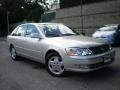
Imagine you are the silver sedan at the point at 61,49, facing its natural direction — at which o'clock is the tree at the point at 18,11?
The tree is roughly at 7 o'clock from the silver sedan.

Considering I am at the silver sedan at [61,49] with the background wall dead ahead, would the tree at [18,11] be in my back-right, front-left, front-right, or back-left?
front-left

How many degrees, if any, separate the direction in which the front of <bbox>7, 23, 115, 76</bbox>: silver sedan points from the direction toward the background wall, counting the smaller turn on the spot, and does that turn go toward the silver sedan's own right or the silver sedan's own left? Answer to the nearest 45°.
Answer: approximately 135° to the silver sedan's own left

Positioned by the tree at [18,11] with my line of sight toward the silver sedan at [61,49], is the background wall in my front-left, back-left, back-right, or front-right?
front-left

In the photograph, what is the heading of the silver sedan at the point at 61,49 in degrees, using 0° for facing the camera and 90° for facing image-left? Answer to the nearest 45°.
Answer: approximately 315°

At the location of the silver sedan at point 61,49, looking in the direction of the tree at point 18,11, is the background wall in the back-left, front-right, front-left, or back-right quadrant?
front-right
